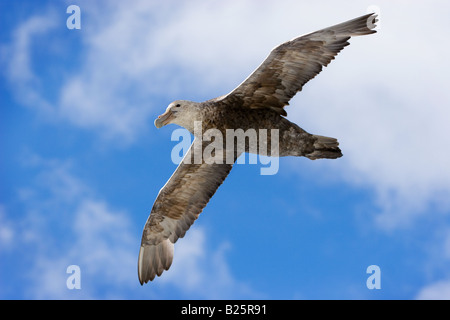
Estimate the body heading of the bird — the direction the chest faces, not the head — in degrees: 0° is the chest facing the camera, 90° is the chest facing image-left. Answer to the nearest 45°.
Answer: approximately 90°
